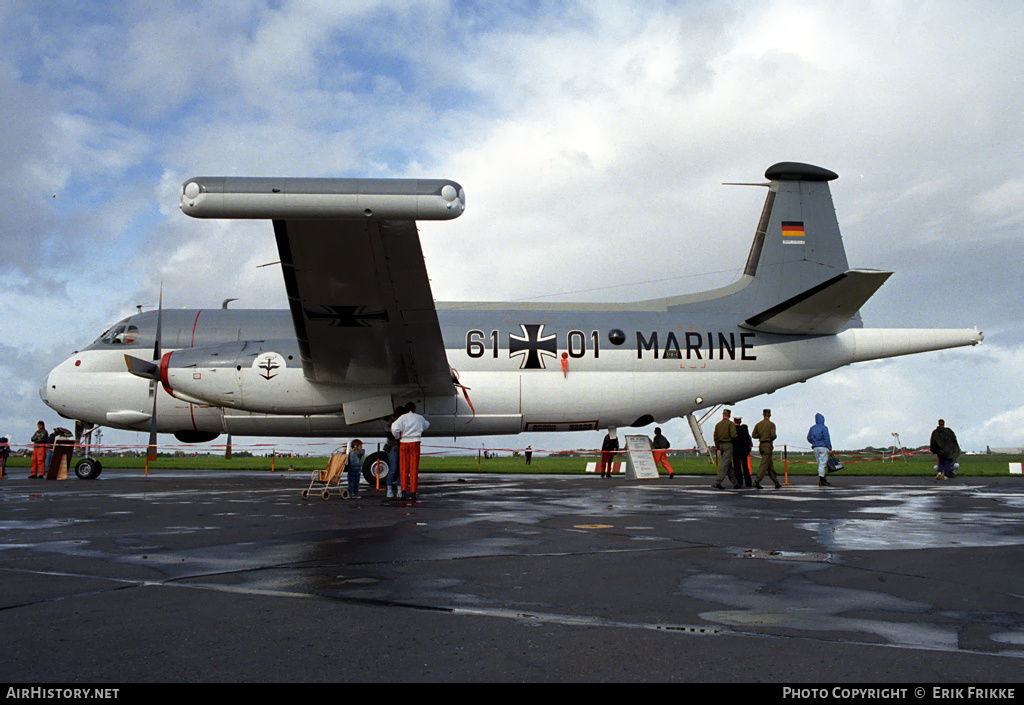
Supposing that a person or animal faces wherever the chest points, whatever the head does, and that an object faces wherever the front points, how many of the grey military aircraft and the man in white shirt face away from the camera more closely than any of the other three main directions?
1

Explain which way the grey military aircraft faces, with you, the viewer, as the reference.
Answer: facing to the left of the viewer

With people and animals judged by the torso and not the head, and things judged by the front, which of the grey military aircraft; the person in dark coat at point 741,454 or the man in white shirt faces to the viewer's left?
the grey military aircraft

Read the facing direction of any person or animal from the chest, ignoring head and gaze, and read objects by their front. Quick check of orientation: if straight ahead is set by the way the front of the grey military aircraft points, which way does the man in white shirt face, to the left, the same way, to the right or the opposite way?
to the right

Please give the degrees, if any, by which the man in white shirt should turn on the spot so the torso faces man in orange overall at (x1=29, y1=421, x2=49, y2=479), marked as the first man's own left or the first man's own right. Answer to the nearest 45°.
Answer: approximately 45° to the first man's own left

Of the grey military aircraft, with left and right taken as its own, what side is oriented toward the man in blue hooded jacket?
back

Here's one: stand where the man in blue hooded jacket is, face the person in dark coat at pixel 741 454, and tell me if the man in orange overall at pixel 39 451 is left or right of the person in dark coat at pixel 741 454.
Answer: right

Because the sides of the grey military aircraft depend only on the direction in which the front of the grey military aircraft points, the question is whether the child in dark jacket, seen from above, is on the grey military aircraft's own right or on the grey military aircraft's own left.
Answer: on the grey military aircraft's own left

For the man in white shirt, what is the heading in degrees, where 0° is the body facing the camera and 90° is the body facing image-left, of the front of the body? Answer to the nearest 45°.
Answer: approximately 180°

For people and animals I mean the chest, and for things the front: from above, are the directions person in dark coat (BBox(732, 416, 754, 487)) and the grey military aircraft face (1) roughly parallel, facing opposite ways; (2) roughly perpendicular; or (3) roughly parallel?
roughly perpendicular

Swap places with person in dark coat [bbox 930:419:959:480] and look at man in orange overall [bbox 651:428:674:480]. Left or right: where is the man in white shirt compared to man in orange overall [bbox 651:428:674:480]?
left

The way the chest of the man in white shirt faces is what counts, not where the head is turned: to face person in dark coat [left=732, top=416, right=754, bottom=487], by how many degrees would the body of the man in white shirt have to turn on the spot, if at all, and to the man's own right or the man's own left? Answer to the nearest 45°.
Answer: approximately 45° to the man's own right
